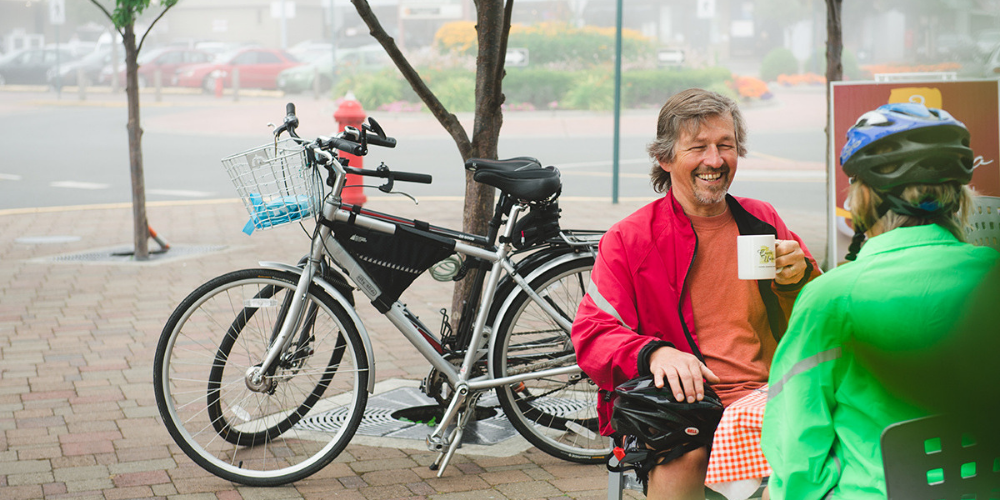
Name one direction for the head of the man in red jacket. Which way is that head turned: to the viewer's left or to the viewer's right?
to the viewer's right

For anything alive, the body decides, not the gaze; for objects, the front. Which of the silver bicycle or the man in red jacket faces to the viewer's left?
the silver bicycle

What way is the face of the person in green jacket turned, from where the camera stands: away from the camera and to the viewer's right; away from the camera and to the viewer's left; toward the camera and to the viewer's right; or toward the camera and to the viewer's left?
away from the camera and to the viewer's left

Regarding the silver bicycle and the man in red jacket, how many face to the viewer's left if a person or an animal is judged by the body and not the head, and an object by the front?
1

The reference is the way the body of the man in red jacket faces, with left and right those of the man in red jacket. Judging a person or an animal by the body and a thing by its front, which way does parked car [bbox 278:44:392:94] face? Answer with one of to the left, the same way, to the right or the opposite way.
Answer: to the right

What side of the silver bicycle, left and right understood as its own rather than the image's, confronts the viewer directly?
left
